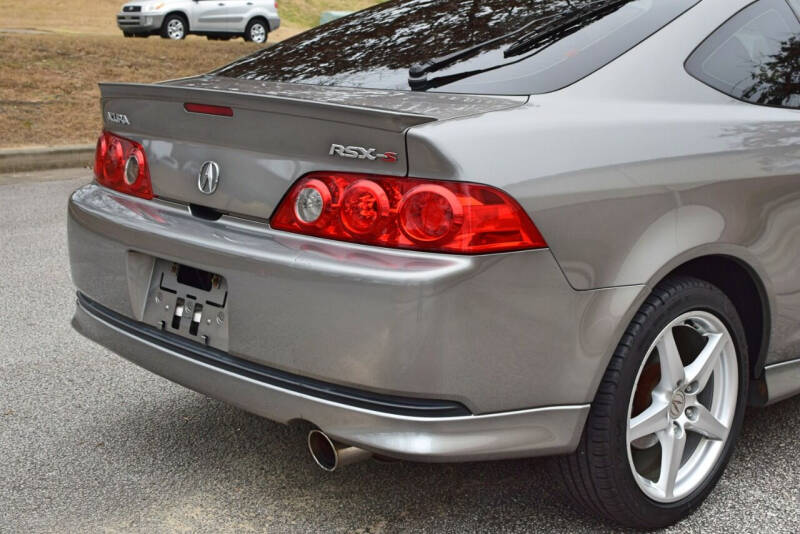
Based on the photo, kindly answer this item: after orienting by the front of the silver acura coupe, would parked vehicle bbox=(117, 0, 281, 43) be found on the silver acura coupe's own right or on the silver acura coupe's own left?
on the silver acura coupe's own left

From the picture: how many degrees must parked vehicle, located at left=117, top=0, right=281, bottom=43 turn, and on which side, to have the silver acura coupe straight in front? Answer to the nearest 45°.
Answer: approximately 45° to its left

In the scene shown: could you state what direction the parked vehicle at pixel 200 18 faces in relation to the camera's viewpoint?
facing the viewer and to the left of the viewer

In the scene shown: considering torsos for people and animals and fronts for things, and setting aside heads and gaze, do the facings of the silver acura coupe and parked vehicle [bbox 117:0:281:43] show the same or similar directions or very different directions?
very different directions

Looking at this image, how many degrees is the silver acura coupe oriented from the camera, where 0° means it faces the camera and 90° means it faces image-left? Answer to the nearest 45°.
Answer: approximately 225°
